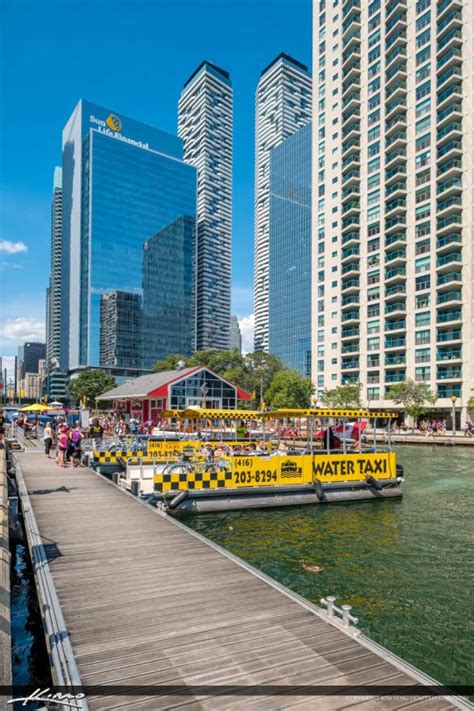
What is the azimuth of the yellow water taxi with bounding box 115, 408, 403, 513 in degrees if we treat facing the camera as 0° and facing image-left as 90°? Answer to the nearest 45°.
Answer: approximately 90°
